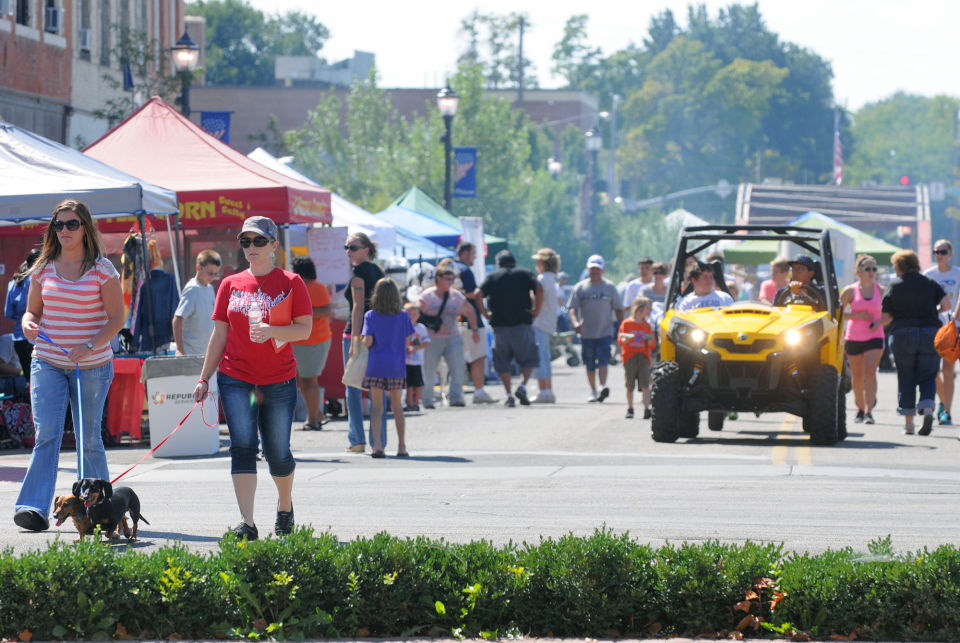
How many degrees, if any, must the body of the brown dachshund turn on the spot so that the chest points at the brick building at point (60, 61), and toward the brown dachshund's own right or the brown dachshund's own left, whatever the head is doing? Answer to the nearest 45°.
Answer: approximately 135° to the brown dachshund's own right

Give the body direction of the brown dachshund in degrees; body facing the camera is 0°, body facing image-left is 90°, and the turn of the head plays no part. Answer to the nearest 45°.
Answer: approximately 45°

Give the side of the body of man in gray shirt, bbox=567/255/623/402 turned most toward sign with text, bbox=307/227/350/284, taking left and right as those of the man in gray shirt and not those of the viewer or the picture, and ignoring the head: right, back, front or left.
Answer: right

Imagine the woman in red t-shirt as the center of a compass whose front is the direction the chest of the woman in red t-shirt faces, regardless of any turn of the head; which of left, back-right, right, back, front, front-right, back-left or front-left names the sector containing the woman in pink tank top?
back-left

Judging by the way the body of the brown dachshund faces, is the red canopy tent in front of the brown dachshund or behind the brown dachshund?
behind
